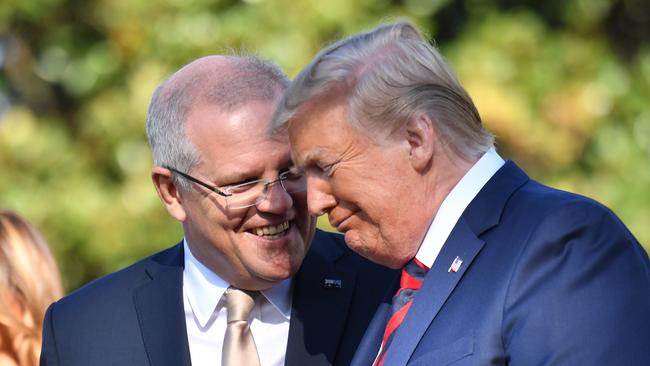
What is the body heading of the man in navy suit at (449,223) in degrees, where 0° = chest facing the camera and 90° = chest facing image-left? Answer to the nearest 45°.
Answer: approximately 45°

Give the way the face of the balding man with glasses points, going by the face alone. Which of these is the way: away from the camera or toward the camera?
toward the camera
